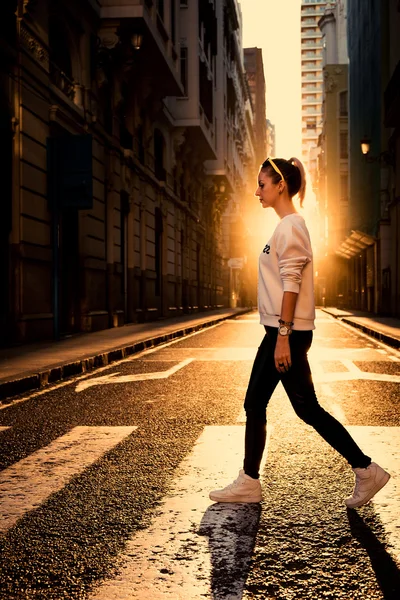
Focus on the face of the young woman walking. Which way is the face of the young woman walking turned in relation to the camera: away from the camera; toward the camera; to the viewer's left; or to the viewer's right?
to the viewer's left

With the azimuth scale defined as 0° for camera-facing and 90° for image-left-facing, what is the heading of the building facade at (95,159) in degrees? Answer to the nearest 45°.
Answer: approximately 270°

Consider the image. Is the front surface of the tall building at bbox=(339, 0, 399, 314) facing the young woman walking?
no

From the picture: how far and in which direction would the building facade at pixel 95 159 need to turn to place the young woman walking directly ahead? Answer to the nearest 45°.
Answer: approximately 90° to its right

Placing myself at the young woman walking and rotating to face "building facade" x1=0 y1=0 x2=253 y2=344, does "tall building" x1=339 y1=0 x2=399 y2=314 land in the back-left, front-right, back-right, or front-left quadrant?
front-right

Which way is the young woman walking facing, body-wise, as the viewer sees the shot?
to the viewer's left

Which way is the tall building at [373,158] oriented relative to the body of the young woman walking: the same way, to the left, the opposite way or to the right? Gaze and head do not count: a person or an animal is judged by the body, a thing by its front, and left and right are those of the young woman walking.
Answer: the same way

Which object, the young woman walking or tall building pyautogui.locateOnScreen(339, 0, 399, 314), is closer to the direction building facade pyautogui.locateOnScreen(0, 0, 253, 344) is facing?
the tall building

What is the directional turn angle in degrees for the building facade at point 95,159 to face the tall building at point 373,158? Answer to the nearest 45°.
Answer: approximately 45° to its left

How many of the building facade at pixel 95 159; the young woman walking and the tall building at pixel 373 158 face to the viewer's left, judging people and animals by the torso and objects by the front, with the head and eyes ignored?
2

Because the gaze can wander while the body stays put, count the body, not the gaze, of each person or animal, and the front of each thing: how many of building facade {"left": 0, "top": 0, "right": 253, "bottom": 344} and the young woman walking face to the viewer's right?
1

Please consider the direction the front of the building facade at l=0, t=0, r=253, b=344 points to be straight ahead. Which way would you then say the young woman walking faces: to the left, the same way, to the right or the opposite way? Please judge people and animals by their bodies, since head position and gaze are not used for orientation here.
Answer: the opposite way

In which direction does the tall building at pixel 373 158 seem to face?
to the viewer's left

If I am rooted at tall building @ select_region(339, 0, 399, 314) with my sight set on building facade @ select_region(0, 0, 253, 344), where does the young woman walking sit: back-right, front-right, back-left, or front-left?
front-left
